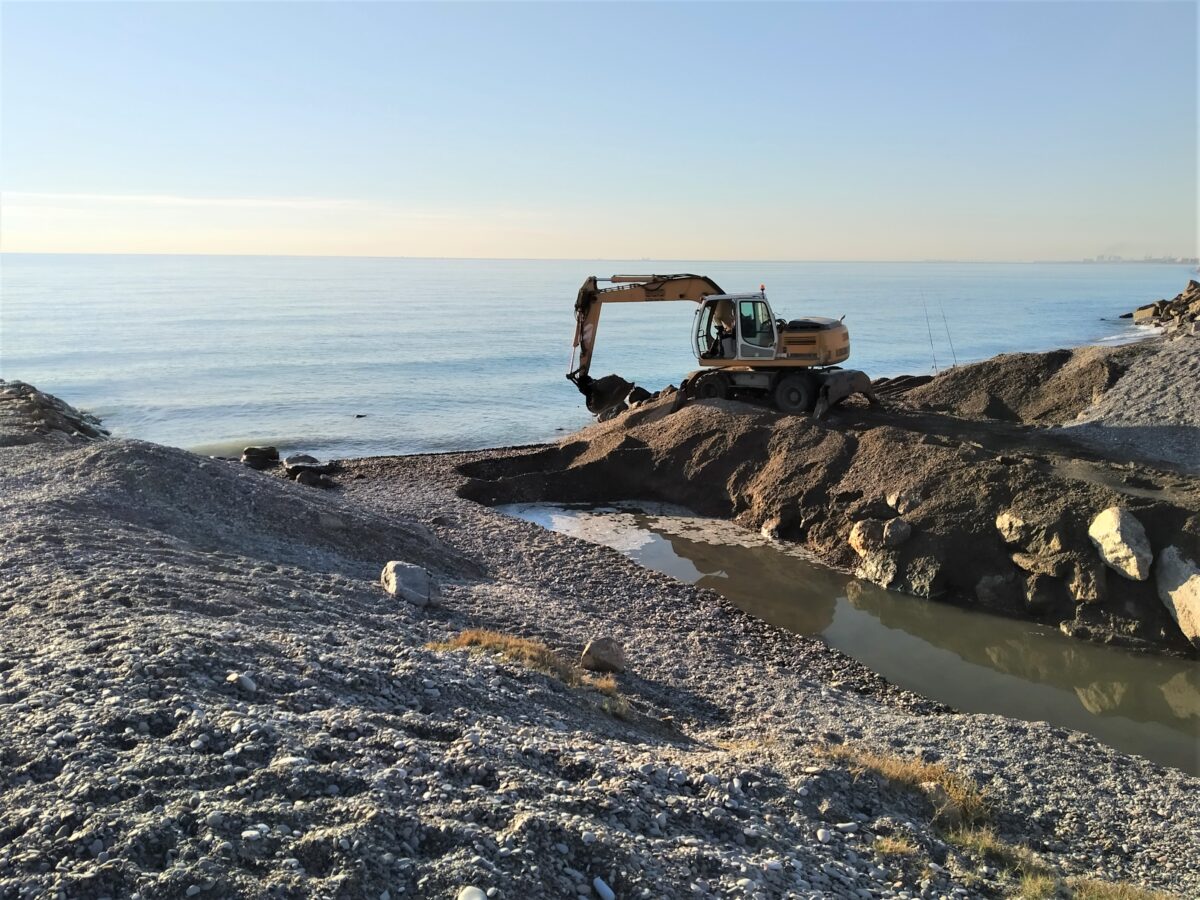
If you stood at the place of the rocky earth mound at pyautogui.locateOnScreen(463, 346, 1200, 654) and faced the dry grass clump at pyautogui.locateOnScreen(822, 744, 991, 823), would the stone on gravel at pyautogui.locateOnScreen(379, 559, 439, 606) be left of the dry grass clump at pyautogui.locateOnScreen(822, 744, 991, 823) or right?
right

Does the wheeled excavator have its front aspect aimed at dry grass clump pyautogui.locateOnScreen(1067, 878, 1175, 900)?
no

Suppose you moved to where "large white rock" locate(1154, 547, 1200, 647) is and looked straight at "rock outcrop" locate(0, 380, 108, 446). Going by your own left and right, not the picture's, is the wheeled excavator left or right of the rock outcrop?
right

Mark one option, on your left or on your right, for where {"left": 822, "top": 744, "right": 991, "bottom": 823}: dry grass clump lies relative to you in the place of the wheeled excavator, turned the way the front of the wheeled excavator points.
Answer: on your left

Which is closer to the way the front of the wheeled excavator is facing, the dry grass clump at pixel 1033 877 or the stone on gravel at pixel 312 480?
the stone on gravel

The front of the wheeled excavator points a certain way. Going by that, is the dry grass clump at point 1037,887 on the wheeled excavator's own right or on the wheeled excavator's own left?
on the wheeled excavator's own left

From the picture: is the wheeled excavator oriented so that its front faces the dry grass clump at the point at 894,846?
no

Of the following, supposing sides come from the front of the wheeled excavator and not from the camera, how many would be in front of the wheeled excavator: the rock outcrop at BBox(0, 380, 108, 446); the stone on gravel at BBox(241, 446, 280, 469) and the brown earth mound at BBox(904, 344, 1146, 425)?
2

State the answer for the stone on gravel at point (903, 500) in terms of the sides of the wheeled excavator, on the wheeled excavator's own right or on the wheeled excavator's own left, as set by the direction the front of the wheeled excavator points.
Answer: on the wheeled excavator's own left

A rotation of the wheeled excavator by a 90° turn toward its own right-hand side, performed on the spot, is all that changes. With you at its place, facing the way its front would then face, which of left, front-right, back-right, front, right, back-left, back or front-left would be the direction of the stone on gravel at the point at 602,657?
back

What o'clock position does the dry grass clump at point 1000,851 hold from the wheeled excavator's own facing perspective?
The dry grass clump is roughly at 9 o'clock from the wheeled excavator.

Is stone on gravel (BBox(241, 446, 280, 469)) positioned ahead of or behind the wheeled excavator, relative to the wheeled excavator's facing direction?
ahead

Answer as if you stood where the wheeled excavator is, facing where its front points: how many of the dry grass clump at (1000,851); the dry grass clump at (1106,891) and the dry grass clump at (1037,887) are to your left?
3

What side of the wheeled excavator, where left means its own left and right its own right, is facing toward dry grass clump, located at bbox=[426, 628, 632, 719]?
left

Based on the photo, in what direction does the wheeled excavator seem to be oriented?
to the viewer's left

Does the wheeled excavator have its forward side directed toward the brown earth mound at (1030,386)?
no
